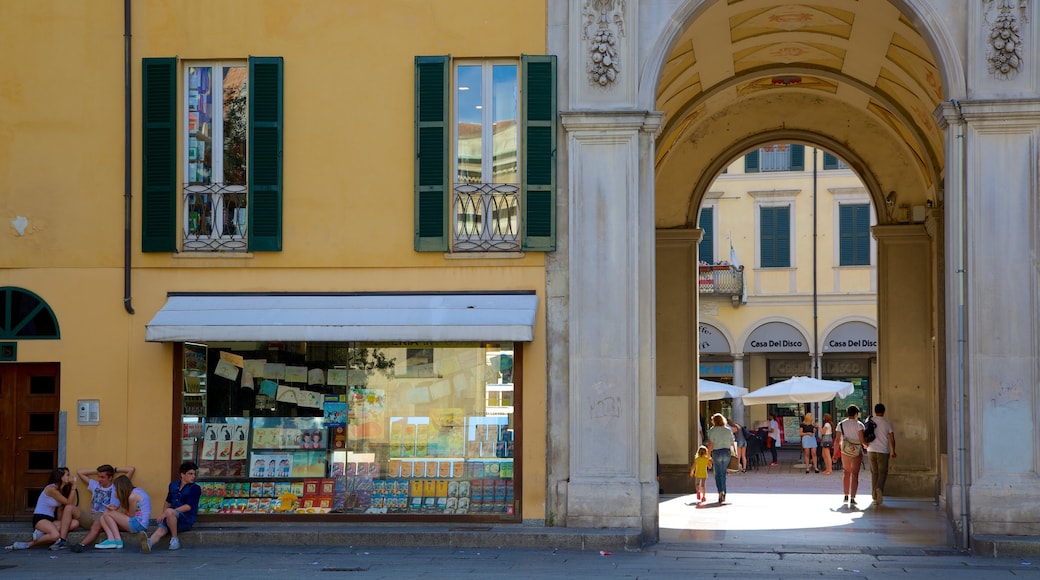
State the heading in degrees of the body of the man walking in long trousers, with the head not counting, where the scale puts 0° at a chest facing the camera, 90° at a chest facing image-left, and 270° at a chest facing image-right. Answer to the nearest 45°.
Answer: approximately 180°

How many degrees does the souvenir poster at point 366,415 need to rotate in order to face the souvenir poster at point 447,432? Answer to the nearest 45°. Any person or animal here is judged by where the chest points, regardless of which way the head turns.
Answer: approximately 90° to its left

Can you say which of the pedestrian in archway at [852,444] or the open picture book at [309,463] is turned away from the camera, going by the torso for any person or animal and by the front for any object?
the pedestrian in archway

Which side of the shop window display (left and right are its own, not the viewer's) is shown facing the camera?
front

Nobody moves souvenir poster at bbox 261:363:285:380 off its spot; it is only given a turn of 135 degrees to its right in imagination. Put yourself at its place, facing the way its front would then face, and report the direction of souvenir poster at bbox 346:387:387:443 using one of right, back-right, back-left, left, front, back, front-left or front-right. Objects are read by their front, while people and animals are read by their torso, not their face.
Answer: back-right

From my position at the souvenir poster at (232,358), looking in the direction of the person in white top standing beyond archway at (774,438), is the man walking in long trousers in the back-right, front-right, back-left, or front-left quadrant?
front-right

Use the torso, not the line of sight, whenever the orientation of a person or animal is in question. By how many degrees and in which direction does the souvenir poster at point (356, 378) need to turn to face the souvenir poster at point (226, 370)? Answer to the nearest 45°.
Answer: approximately 90° to its right

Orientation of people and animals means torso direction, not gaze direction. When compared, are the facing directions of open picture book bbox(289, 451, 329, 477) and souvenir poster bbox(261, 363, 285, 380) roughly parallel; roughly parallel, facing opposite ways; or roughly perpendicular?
roughly parallel

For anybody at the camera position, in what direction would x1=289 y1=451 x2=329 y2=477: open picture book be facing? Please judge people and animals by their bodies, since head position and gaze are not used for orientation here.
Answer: facing the viewer

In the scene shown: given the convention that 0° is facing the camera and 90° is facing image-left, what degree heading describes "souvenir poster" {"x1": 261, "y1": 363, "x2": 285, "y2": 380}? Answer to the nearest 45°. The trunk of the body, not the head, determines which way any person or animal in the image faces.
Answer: approximately 0°
